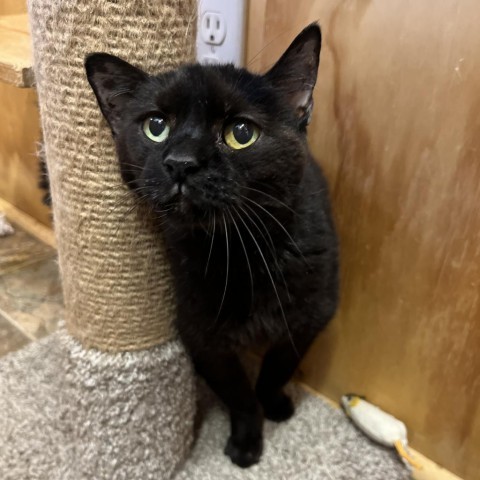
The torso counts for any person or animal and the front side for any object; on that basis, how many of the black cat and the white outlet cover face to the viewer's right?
0

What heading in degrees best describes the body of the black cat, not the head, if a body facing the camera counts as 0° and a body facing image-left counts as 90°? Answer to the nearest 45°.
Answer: approximately 0°

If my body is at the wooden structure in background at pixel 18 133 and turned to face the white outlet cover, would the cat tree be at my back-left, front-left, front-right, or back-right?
front-right

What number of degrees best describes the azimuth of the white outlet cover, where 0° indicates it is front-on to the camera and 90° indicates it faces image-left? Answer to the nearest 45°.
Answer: approximately 45°

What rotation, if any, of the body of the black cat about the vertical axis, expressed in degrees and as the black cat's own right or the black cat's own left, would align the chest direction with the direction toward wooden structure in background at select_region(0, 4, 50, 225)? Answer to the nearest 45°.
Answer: approximately 135° to the black cat's own right
